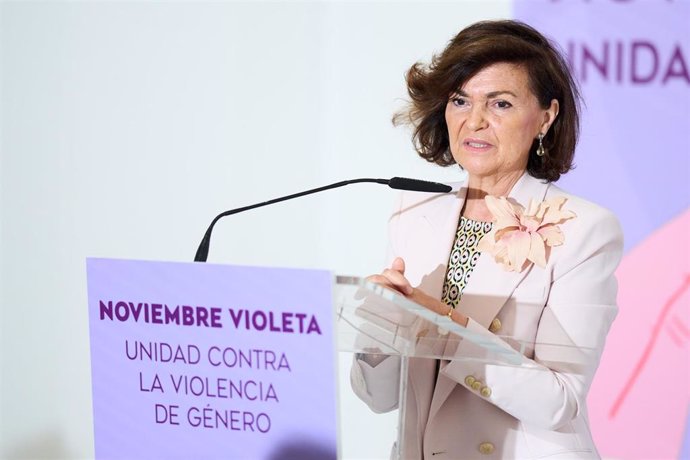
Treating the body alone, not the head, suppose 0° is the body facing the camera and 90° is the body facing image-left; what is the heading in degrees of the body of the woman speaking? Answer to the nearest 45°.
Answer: approximately 45°

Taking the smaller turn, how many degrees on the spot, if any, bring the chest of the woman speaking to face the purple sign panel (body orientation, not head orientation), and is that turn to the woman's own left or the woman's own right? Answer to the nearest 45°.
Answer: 0° — they already face it

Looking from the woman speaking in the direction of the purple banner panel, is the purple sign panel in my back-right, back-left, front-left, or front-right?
back-left

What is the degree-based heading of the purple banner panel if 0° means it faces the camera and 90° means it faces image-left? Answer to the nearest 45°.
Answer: approximately 0°

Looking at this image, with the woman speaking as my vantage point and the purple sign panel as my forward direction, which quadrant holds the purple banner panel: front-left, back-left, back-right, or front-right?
back-right

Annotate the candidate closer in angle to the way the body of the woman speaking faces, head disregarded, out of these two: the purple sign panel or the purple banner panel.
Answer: the purple sign panel

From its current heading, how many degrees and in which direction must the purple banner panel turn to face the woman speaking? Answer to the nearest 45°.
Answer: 0° — it already faces them

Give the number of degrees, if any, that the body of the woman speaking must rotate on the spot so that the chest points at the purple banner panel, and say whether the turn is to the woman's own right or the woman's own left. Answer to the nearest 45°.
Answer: approximately 135° to the woman's own right
